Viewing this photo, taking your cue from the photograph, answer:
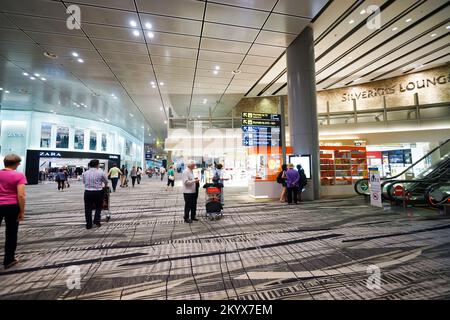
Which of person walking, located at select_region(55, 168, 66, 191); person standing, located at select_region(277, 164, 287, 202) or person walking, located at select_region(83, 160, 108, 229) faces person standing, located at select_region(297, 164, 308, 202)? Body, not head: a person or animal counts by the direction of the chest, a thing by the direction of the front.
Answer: person standing, located at select_region(277, 164, 287, 202)

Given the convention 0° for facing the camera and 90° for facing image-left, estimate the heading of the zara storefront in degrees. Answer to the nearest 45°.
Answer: approximately 315°

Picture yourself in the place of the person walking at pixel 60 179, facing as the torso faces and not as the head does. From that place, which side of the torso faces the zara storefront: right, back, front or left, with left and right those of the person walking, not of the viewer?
front

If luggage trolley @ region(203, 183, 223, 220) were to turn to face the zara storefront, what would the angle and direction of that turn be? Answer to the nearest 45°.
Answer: approximately 135° to its right

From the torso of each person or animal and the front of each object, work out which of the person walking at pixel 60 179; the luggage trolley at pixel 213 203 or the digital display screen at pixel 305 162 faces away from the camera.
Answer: the person walking

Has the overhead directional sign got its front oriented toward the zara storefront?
no

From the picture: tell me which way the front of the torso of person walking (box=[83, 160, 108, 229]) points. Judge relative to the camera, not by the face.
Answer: away from the camera

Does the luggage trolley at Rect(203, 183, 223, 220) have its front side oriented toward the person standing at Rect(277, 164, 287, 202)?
no

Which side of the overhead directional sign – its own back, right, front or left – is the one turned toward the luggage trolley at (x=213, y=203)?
front

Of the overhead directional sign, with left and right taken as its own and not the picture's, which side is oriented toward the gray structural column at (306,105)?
left

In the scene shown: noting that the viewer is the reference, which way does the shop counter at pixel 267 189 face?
facing the viewer

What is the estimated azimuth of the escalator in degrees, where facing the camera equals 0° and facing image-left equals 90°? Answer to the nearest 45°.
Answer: approximately 45°

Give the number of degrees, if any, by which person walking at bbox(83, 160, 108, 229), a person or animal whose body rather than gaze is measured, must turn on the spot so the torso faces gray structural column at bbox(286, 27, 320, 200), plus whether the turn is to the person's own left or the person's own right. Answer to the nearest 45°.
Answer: approximately 90° to the person's own right
